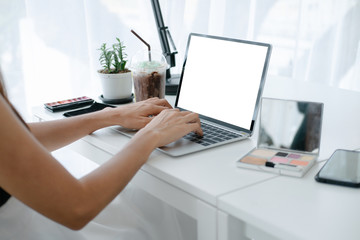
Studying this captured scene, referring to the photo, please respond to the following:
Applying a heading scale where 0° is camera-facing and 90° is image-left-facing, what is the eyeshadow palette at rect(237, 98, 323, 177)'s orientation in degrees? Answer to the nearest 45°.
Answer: approximately 45°

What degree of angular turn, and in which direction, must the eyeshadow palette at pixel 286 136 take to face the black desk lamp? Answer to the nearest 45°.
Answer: approximately 90° to its right

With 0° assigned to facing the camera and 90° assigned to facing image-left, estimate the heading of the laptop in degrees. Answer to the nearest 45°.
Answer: approximately 45°

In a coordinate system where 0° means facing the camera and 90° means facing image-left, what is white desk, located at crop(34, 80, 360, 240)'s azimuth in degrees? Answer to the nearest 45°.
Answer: approximately 45°
